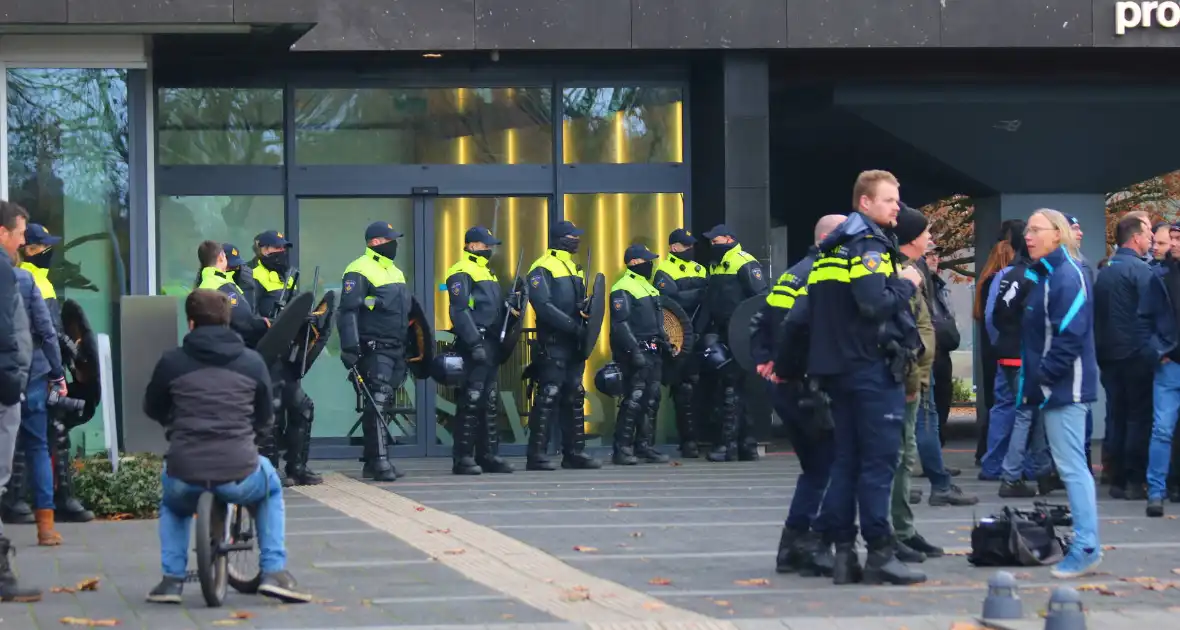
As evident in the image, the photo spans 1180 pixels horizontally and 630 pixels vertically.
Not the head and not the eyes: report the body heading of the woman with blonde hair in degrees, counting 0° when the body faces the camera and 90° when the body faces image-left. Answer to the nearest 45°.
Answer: approximately 90°

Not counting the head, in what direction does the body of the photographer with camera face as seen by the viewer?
to the viewer's right

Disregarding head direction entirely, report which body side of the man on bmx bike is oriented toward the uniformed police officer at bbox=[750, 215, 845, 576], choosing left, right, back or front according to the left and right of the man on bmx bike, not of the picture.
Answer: right

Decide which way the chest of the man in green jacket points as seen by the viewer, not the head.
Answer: to the viewer's right

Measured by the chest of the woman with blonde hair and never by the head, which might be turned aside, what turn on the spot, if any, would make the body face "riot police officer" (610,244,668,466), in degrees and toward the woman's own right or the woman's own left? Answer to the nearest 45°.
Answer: approximately 45° to the woman's own right

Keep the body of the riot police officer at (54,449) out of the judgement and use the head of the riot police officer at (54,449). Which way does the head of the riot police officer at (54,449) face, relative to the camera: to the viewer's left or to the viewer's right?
to the viewer's right
